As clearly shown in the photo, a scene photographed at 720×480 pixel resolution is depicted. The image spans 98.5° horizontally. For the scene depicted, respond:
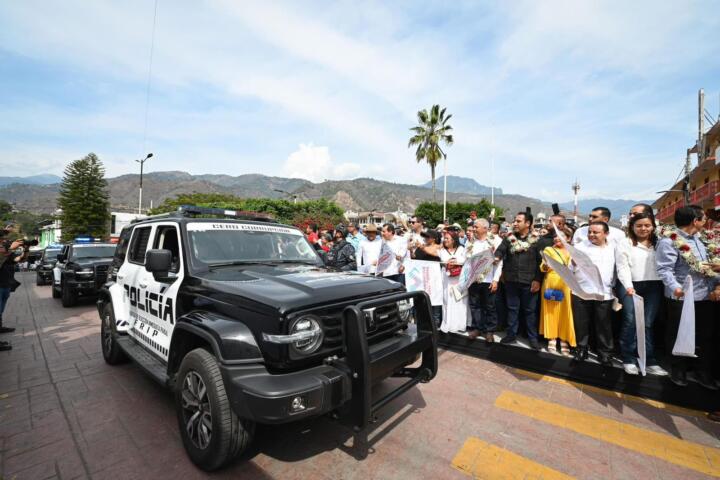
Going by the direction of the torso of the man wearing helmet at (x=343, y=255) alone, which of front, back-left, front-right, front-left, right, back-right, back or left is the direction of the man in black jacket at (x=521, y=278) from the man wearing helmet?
left

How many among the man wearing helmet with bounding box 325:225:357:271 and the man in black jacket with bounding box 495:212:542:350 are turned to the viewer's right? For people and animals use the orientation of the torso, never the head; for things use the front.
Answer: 0

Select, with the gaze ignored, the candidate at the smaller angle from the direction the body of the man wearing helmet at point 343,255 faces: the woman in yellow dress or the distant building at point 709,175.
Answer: the woman in yellow dress

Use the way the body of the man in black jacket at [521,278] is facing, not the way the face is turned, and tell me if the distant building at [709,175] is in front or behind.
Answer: behind

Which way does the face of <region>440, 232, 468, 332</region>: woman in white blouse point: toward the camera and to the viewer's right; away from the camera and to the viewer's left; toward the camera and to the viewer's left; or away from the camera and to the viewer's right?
toward the camera and to the viewer's left

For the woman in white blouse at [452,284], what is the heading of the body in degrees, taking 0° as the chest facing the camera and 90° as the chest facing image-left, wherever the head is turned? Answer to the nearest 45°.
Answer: approximately 45°

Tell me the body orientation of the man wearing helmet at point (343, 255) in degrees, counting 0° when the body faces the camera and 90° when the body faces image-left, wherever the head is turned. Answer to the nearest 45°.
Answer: approximately 45°

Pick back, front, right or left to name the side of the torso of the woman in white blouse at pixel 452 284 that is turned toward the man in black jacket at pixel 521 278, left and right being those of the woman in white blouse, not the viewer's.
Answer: left

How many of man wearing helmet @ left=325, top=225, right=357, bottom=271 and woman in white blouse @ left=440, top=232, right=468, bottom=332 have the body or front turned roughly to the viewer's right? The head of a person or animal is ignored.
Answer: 0

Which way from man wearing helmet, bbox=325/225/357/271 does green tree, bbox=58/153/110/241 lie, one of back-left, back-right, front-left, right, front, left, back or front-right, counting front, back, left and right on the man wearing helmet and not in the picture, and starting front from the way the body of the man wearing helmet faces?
right
